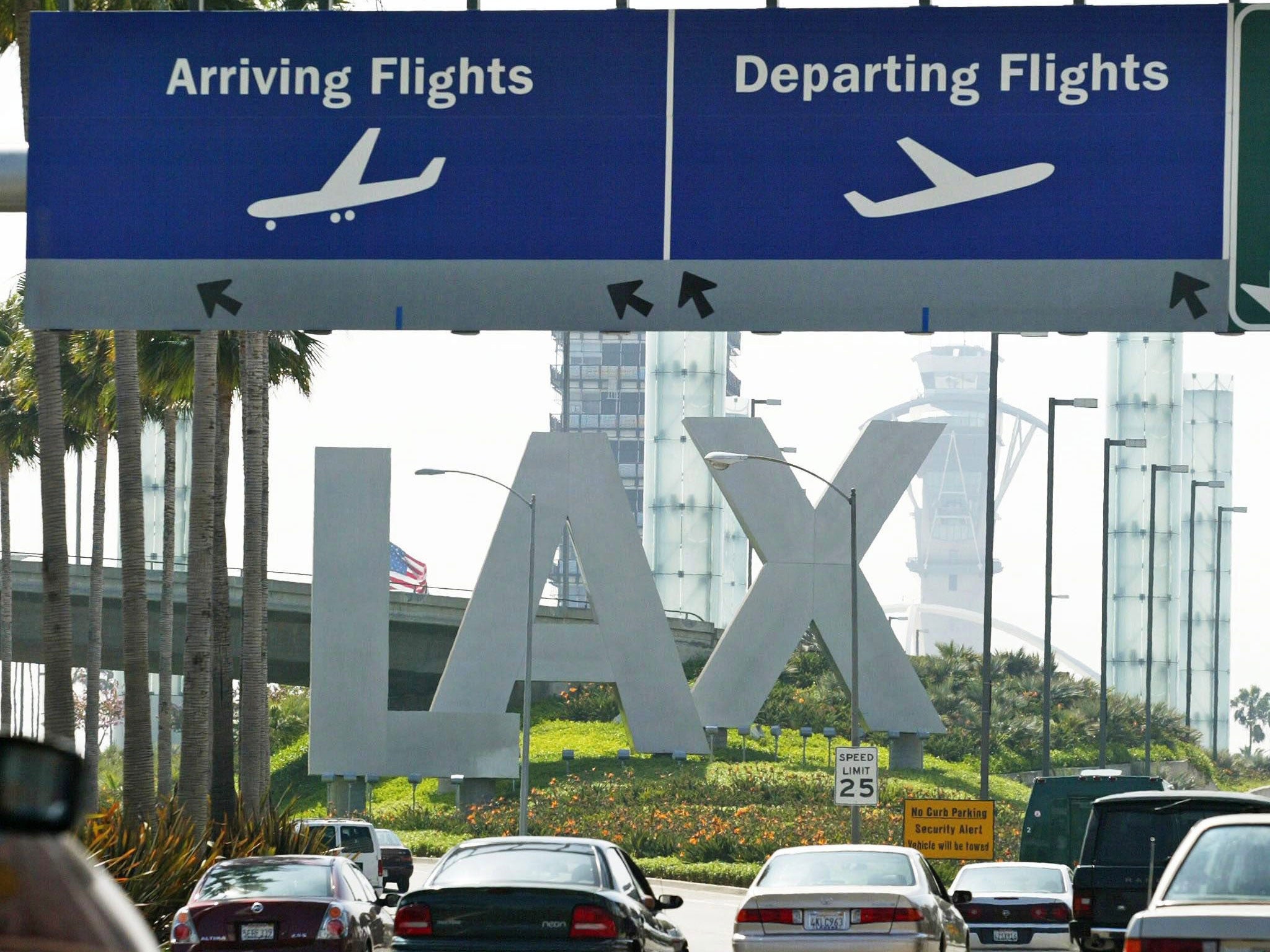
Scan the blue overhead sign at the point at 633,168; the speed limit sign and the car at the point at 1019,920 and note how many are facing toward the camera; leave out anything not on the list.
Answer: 2

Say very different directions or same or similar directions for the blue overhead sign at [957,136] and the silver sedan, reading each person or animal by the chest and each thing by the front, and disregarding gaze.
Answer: very different directions

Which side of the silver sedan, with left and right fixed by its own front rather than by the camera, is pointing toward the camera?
back

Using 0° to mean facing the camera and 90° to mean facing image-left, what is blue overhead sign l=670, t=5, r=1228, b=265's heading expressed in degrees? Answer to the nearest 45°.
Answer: approximately 0°

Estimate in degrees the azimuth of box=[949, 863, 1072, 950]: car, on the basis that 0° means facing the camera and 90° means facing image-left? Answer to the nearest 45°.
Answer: approximately 180°

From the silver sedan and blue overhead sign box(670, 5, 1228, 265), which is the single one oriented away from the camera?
the silver sedan

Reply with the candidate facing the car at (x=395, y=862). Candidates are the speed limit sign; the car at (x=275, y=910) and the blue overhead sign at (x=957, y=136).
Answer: the car at (x=275, y=910)

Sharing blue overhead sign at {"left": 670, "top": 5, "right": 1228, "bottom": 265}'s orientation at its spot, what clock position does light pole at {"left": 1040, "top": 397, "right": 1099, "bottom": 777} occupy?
The light pole is roughly at 6 o'clock from the blue overhead sign.

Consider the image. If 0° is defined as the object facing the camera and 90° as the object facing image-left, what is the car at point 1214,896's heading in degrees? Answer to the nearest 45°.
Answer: approximately 180°

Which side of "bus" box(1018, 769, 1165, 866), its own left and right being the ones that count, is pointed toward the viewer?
back
